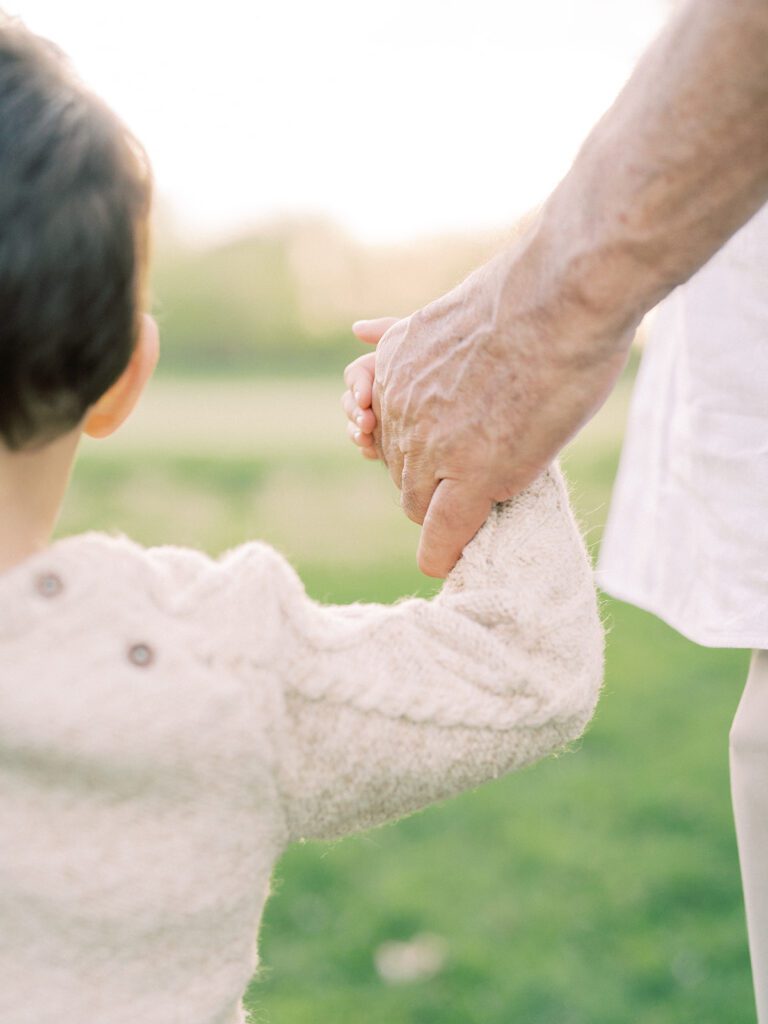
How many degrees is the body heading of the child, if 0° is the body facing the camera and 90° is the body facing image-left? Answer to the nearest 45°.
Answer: approximately 180°

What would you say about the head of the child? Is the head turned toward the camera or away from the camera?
away from the camera
